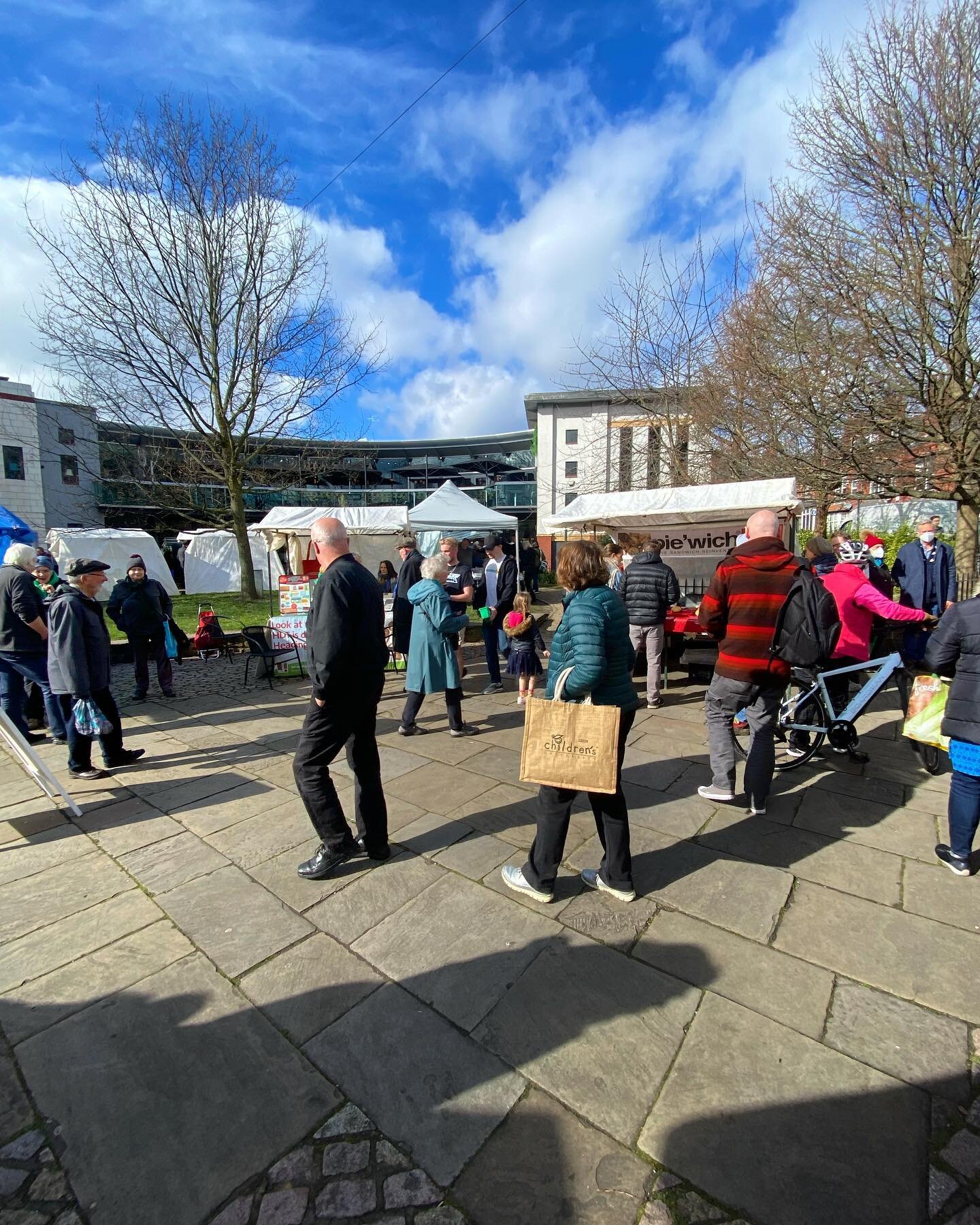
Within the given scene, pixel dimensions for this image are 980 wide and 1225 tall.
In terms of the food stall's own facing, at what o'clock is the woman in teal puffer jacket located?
The woman in teal puffer jacket is roughly at 12 o'clock from the food stall.

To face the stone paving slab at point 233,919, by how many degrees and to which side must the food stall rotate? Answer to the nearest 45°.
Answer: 0° — it already faces it

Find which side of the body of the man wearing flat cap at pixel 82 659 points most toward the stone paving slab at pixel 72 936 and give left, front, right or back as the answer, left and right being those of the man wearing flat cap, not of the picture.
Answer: right

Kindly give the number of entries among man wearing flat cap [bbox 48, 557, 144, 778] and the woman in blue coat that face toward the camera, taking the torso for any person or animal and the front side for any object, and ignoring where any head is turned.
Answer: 0

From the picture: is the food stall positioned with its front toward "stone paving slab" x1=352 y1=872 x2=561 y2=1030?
yes

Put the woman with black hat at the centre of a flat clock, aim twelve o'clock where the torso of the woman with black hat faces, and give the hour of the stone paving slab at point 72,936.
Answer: The stone paving slab is roughly at 12 o'clock from the woman with black hat.

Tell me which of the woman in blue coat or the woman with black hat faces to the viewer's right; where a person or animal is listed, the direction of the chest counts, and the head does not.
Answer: the woman in blue coat

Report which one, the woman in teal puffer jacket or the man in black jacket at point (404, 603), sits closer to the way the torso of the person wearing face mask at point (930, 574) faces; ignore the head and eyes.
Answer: the woman in teal puffer jacket

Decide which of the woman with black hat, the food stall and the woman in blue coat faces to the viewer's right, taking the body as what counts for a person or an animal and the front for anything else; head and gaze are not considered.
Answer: the woman in blue coat

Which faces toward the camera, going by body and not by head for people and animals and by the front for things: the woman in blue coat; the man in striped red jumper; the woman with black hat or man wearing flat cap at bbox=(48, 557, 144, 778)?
the woman with black hat

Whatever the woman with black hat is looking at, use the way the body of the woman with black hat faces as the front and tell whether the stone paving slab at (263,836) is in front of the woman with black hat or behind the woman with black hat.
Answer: in front

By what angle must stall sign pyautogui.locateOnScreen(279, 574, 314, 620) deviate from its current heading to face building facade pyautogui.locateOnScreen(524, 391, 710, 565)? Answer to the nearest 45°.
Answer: approximately 135° to its left

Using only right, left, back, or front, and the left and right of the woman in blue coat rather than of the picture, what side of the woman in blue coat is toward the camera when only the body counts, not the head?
right
